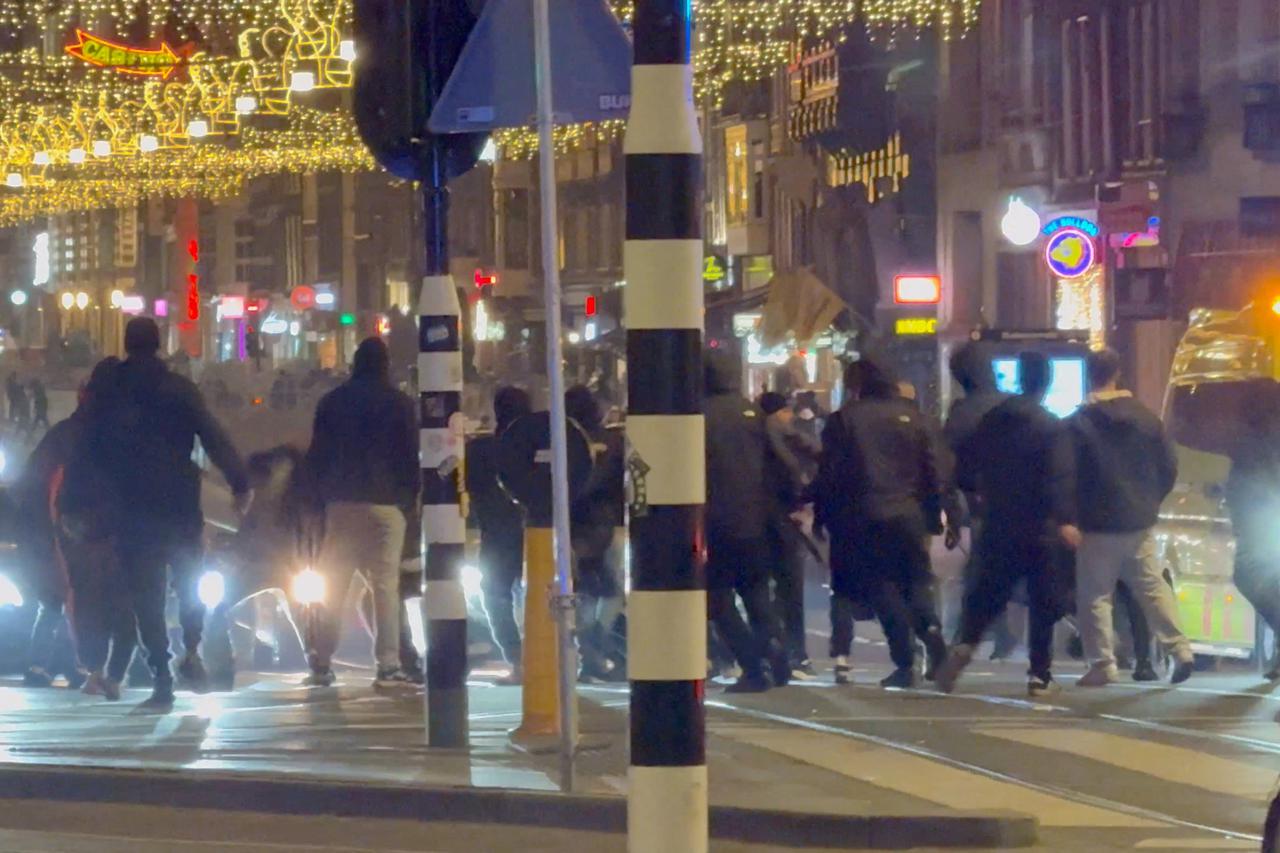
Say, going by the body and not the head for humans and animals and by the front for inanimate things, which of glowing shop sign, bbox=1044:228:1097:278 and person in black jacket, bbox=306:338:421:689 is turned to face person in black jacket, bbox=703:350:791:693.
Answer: the glowing shop sign

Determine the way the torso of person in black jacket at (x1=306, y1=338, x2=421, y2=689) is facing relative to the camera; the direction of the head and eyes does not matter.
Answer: away from the camera

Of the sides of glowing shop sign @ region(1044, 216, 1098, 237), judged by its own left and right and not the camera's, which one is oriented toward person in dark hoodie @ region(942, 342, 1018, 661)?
front

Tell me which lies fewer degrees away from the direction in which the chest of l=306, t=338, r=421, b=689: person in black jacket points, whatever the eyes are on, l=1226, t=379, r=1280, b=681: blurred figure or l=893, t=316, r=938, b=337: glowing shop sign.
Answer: the glowing shop sign

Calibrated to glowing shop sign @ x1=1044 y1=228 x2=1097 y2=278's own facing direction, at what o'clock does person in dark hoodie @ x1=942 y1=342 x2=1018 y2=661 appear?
The person in dark hoodie is roughly at 12 o'clock from the glowing shop sign.

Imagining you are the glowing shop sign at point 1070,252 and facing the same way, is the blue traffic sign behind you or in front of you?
in front

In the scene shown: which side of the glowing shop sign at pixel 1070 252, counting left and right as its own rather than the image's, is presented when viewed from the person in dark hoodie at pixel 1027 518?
front

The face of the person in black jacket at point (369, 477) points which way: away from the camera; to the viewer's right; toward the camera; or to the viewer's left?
away from the camera

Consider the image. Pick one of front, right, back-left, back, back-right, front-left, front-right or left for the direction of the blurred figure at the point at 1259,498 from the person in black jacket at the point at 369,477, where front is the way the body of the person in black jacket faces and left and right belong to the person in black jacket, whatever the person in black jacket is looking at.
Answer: right

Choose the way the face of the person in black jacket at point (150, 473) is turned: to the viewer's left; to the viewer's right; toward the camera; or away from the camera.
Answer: away from the camera

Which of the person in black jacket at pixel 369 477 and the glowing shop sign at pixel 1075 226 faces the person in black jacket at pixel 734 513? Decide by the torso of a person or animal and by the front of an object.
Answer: the glowing shop sign

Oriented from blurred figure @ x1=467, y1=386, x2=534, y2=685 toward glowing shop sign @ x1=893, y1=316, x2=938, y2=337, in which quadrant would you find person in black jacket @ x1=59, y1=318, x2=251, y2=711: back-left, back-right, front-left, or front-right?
back-left
